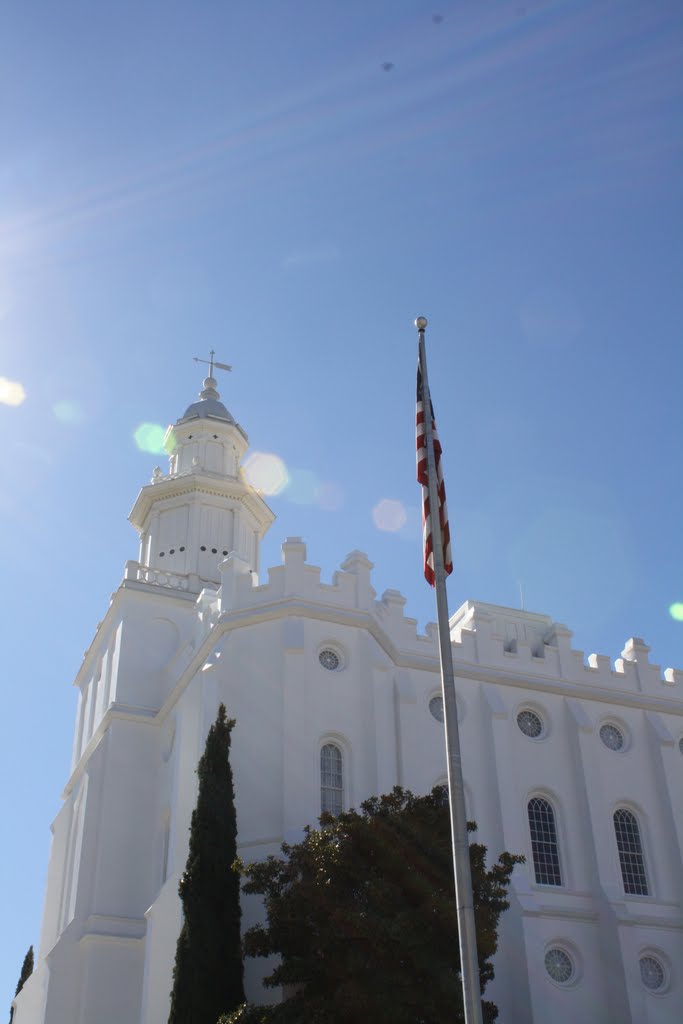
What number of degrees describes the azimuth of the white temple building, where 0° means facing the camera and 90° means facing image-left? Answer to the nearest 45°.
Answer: approximately 45°

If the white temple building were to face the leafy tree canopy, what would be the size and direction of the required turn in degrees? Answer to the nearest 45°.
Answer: approximately 45° to its left

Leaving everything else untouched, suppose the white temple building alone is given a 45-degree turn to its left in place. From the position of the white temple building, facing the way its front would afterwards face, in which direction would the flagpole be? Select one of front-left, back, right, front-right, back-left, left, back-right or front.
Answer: front
